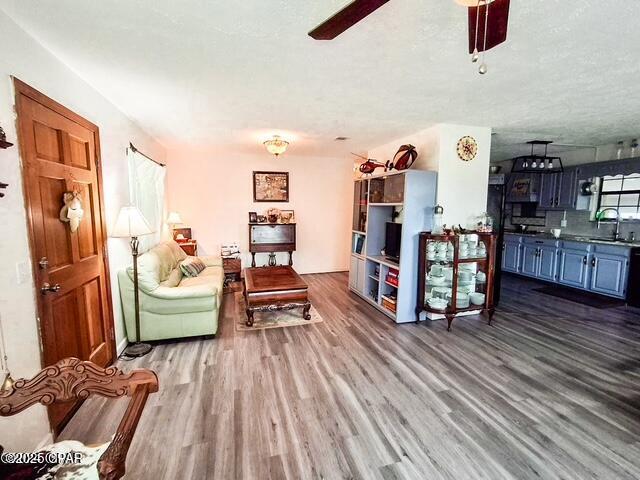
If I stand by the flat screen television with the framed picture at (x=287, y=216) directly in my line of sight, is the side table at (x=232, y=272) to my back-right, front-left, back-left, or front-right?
front-left

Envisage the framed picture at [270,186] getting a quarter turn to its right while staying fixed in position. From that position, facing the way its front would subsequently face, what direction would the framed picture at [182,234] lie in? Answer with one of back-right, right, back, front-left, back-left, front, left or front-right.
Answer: front

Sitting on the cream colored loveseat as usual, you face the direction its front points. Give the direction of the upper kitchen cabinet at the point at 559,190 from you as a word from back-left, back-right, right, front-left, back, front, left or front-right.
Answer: front

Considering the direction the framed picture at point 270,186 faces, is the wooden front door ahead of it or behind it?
ahead

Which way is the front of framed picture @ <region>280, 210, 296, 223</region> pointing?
toward the camera

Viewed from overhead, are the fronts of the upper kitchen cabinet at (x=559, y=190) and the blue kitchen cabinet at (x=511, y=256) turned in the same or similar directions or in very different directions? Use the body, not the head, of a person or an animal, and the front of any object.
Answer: same or similar directions

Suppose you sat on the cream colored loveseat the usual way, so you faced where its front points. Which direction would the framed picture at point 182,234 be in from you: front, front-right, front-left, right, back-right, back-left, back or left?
left

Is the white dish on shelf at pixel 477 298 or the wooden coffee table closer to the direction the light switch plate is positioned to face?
the white dish on shelf

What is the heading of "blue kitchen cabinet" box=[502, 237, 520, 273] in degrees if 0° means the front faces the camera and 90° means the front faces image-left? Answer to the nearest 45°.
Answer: approximately 45°

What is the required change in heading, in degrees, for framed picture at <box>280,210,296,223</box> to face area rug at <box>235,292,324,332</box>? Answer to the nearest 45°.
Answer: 0° — it already faces it

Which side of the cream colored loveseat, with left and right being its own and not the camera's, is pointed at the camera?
right

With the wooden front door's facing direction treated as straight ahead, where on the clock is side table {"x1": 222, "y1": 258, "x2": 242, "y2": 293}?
The side table is roughly at 9 o'clock from the wooden front door.

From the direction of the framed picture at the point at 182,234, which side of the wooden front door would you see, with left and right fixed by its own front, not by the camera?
left

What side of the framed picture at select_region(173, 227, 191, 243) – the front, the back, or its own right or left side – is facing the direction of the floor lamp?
front

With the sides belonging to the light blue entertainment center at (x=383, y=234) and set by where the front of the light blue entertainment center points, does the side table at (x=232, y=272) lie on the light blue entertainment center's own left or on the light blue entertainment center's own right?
on the light blue entertainment center's own right

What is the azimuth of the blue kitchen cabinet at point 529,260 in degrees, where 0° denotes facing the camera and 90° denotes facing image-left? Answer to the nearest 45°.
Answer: approximately 0°
